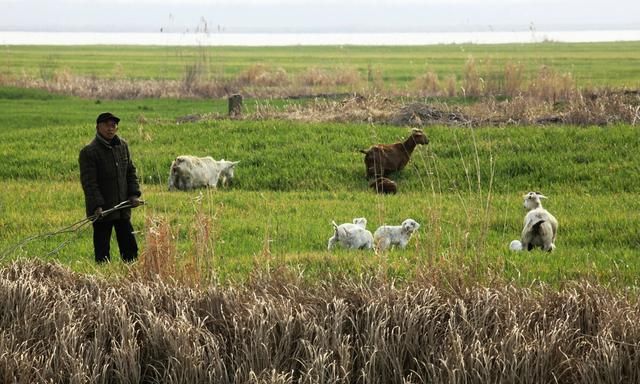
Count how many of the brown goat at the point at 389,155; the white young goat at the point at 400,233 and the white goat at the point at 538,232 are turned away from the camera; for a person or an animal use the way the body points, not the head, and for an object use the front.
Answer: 1

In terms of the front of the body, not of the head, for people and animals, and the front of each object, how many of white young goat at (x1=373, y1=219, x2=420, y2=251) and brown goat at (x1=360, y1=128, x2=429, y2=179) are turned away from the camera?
0

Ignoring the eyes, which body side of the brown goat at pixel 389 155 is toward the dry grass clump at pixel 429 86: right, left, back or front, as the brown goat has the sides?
left

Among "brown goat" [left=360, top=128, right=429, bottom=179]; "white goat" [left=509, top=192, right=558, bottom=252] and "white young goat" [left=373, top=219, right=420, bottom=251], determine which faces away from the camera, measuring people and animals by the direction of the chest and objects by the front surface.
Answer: the white goat

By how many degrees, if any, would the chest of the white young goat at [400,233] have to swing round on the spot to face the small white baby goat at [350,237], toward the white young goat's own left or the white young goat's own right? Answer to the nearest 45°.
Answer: approximately 180°

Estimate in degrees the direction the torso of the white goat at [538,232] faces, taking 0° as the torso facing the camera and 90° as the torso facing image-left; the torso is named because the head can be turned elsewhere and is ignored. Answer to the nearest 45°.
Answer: approximately 180°

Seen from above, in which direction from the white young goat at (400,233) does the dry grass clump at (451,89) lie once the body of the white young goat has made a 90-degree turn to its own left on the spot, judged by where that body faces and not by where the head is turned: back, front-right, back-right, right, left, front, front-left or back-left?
front

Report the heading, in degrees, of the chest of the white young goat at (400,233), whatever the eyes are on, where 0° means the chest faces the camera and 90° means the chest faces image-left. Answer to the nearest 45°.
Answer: approximately 270°

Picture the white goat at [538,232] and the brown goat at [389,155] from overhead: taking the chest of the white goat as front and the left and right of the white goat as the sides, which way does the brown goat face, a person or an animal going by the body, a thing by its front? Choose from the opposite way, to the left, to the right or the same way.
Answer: to the right

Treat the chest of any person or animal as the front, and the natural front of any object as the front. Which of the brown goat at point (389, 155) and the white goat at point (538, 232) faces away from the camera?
the white goat

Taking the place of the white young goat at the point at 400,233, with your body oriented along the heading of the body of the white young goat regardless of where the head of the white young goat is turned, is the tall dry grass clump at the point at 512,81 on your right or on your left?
on your left

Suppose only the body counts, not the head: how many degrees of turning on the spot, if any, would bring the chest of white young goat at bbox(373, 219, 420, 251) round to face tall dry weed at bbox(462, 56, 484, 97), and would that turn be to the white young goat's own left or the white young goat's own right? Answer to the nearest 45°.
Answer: approximately 90° to the white young goat's own left

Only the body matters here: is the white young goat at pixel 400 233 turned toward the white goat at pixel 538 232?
yes

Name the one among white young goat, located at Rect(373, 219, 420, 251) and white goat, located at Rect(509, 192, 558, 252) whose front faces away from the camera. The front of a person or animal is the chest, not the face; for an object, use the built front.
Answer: the white goat

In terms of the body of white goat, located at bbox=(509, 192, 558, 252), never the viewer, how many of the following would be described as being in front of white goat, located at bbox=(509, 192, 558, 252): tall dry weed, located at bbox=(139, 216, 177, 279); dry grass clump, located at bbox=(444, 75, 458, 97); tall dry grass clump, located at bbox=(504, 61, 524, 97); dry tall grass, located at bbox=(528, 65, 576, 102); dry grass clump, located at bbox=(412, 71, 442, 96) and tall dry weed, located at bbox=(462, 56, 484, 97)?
5

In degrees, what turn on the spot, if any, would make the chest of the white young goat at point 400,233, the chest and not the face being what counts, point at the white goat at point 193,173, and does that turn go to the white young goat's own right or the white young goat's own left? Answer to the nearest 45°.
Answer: approximately 135° to the white young goat's own left

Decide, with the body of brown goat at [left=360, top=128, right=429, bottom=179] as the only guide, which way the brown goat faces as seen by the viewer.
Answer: to the viewer's right

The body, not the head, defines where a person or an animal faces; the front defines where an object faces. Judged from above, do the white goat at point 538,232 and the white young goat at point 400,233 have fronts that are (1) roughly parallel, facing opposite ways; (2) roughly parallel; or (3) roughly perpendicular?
roughly perpendicular

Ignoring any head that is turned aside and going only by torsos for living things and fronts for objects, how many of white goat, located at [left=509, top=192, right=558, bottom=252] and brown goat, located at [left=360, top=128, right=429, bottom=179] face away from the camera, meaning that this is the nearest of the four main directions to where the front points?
1
